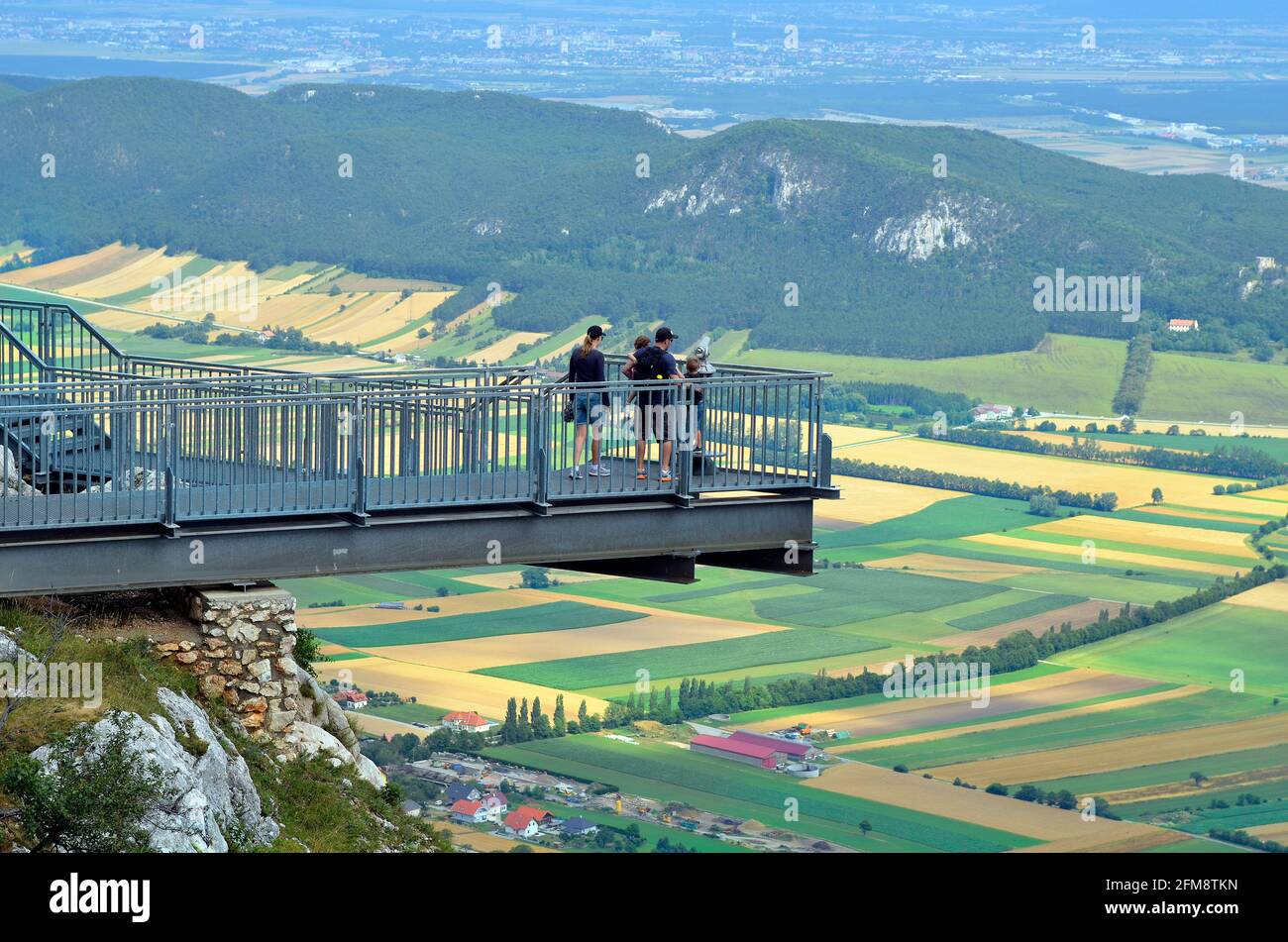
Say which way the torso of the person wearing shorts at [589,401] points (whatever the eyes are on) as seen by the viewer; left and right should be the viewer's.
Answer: facing away from the viewer and to the right of the viewer

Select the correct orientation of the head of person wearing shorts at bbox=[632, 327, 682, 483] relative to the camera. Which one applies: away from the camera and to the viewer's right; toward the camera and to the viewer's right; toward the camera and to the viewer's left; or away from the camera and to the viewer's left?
away from the camera and to the viewer's right

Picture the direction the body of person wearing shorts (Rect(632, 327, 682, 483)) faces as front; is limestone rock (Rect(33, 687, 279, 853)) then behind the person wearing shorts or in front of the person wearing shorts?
behind

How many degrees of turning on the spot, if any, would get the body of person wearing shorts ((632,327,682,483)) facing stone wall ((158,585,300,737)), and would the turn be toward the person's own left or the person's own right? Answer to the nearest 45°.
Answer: approximately 180°

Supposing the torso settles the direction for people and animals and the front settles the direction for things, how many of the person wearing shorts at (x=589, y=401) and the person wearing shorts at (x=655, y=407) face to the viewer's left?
0

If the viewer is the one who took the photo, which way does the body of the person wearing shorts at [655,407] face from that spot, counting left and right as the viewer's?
facing away from the viewer and to the right of the viewer

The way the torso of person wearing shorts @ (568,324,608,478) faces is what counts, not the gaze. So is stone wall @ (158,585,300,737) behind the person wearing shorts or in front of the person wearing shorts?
behind
